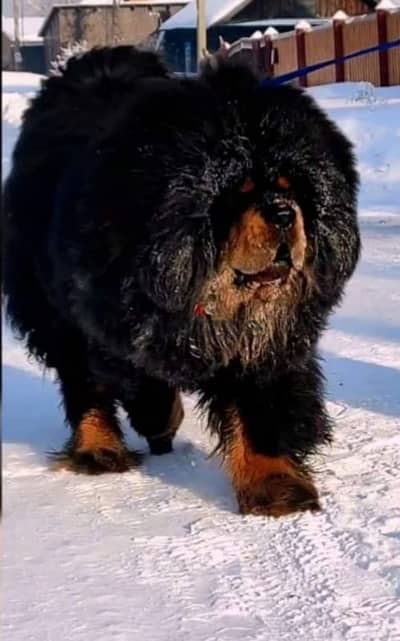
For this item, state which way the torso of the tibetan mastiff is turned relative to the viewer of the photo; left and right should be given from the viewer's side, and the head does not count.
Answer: facing the viewer and to the right of the viewer

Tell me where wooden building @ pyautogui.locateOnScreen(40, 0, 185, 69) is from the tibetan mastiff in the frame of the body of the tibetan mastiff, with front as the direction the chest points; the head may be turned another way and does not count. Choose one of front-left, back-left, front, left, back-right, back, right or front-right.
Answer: back-left
